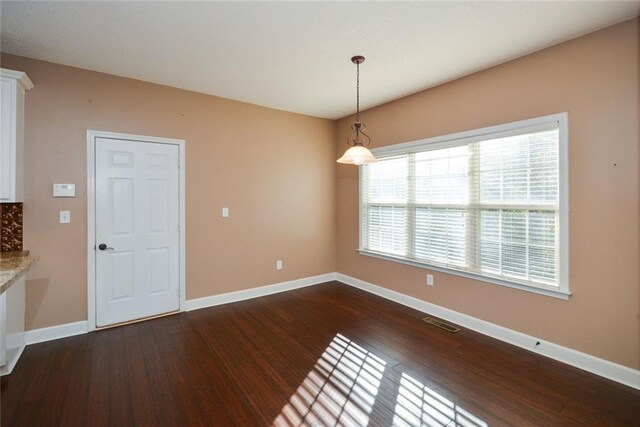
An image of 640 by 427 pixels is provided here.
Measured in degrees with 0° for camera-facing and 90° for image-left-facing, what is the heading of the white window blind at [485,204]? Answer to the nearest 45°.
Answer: approximately 45°

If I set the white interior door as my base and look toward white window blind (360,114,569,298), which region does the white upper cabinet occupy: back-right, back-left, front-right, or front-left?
back-right

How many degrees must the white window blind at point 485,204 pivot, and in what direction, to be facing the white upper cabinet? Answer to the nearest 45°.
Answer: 0° — it already faces it
